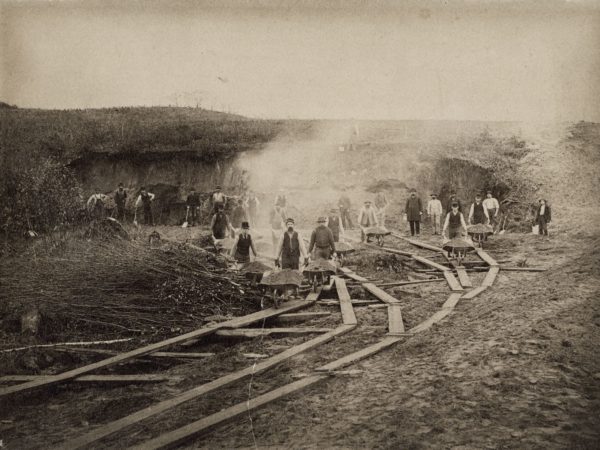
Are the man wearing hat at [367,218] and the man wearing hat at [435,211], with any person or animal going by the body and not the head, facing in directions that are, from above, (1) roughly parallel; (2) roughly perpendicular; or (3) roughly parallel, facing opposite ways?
roughly parallel

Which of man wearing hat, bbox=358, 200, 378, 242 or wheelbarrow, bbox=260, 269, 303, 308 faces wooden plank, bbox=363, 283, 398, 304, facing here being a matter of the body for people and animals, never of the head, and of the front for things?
the man wearing hat

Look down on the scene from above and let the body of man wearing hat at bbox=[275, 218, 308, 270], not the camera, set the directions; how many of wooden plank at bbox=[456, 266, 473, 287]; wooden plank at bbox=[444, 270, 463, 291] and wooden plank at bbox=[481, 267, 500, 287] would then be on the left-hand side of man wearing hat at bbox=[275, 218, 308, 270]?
3

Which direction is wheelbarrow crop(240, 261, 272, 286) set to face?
toward the camera

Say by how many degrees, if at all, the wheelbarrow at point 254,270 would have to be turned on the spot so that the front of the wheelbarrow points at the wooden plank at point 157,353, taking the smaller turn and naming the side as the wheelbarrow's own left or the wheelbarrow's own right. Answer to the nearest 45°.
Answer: approximately 45° to the wheelbarrow's own right

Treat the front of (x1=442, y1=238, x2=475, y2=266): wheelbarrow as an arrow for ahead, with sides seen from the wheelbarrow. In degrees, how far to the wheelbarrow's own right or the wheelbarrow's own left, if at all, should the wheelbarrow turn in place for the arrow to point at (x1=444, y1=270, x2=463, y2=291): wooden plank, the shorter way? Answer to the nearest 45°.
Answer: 0° — it already faces it

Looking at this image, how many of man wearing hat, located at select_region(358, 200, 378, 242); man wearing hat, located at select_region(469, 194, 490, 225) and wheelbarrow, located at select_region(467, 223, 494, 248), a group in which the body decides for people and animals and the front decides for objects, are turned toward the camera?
3

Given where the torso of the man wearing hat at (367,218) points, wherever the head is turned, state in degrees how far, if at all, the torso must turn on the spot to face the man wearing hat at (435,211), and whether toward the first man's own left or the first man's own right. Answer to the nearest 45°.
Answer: approximately 135° to the first man's own left

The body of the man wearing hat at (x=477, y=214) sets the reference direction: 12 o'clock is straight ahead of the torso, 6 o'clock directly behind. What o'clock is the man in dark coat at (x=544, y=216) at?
The man in dark coat is roughly at 8 o'clock from the man wearing hat.

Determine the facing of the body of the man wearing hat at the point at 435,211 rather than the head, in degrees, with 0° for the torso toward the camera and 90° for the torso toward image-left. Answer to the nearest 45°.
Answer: approximately 0°

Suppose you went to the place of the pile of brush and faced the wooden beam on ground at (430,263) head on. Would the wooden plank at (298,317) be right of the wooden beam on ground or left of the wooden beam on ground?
right

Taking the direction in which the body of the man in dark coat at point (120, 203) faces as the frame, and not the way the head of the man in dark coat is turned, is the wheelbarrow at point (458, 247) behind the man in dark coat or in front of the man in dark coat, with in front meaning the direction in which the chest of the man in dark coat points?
in front

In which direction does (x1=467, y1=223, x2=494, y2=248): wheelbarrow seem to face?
toward the camera

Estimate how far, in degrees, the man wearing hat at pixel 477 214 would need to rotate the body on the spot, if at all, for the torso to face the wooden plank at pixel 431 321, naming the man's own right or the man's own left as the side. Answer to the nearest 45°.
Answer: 0° — they already face it

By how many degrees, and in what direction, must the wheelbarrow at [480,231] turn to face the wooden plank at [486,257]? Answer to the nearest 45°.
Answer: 0° — it already faces it
